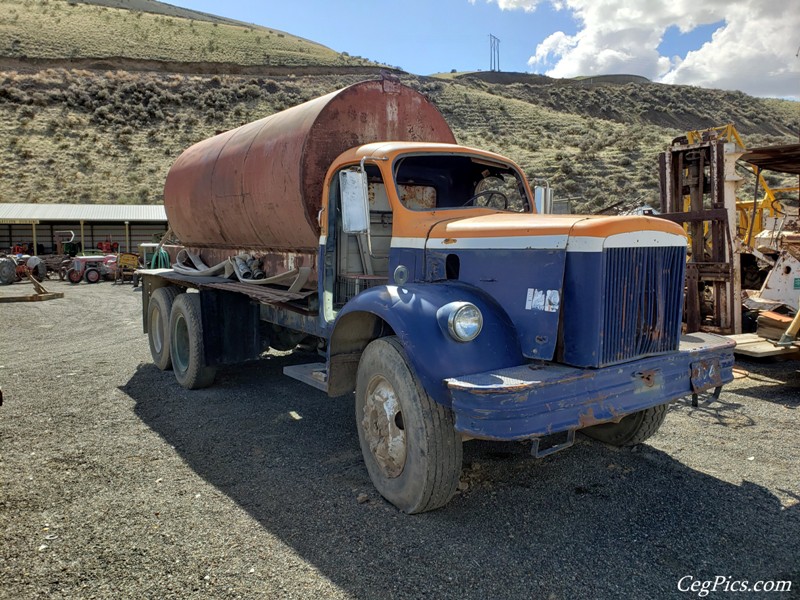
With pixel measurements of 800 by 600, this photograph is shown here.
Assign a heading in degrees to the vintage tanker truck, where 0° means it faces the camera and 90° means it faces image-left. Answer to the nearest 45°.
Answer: approximately 315°

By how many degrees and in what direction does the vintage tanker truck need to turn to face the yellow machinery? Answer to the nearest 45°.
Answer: approximately 90° to its left

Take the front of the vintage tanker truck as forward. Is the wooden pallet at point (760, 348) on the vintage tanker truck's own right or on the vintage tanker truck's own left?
on the vintage tanker truck's own left

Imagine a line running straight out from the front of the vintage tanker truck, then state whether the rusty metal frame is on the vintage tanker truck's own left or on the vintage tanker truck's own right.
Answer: on the vintage tanker truck's own left
